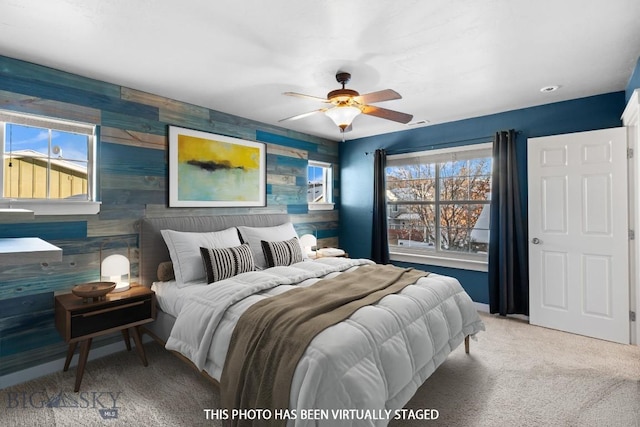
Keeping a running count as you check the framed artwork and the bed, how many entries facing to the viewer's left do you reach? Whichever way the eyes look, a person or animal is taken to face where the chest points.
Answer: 0

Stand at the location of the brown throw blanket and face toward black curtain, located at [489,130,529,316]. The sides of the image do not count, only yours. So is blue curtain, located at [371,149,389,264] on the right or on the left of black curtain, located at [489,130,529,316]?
left

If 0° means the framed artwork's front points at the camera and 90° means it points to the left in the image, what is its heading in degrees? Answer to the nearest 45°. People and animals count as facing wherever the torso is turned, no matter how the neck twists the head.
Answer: approximately 315°

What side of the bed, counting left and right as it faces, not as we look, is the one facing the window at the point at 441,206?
left

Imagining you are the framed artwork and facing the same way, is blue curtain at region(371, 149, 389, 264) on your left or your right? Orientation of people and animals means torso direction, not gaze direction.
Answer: on your left

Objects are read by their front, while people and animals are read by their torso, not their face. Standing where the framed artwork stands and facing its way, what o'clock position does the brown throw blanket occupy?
The brown throw blanket is roughly at 1 o'clock from the framed artwork.

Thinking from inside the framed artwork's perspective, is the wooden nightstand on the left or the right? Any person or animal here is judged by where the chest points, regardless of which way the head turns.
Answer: on its right

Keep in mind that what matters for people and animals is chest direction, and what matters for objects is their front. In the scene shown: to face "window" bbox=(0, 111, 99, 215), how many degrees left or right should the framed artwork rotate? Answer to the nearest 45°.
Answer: approximately 90° to its right

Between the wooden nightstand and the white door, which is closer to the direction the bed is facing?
the white door

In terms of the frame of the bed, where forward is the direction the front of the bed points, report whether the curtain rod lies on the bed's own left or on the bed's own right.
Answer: on the bed's own left
